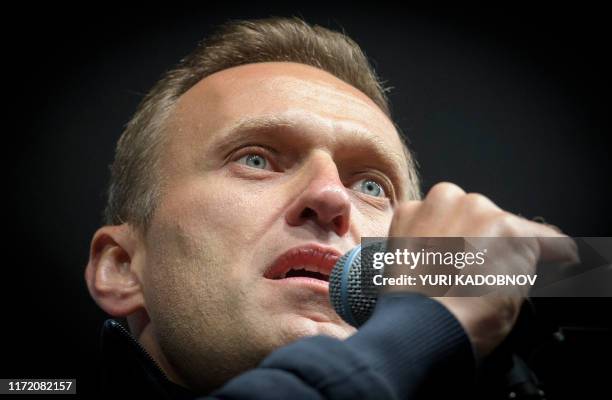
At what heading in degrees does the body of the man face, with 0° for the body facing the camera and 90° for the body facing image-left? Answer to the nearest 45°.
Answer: approximately 315°

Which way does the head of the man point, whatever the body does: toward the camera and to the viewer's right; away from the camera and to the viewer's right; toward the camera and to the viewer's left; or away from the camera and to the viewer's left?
toward the camera and to the viewer's right
